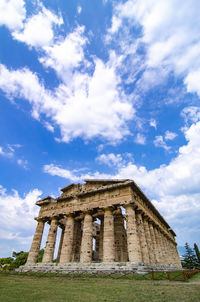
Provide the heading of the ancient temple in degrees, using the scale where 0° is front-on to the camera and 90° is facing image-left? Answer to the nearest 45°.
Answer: approximately 45°
